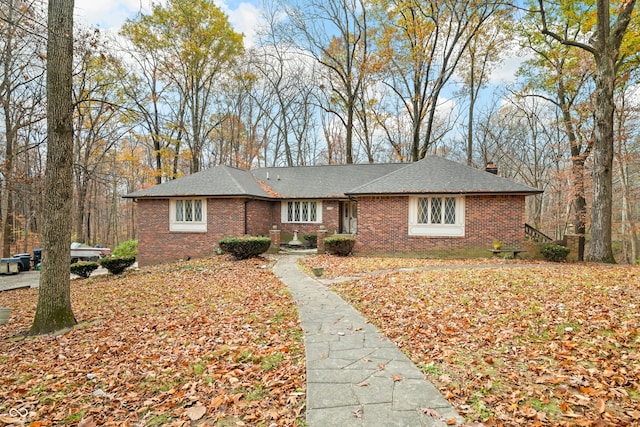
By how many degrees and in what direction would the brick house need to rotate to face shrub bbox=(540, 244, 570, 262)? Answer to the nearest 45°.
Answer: approximately 45° to its left

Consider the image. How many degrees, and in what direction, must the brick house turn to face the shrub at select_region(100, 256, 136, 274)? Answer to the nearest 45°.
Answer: approximately 90° to its right

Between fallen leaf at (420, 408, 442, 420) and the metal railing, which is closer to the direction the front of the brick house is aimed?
the fallen leaf

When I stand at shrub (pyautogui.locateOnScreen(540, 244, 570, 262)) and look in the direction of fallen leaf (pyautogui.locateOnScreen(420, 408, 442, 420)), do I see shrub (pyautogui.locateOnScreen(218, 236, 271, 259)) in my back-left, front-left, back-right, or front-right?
front-right

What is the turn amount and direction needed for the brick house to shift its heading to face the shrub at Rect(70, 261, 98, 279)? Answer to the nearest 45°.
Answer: approximately 90° to its right

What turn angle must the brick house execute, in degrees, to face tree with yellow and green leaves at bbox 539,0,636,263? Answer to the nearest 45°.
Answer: approximately 45° to its left

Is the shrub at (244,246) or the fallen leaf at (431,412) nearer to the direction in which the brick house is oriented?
the fallen leaf

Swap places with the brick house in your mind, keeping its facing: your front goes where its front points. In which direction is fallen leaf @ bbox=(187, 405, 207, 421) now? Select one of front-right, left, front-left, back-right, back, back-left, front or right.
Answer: front

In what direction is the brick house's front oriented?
toward the camera

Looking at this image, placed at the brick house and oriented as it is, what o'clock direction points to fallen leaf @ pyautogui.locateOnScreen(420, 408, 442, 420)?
The fallen leaf is roughly at 12 o'clock from the brick house.

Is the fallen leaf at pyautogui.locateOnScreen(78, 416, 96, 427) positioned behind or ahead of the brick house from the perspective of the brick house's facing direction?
ahead

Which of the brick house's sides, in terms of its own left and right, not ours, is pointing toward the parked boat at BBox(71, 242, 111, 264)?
right

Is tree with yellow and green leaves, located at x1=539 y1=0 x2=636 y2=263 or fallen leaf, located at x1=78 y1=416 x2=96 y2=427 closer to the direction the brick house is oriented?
the fallen leaf
